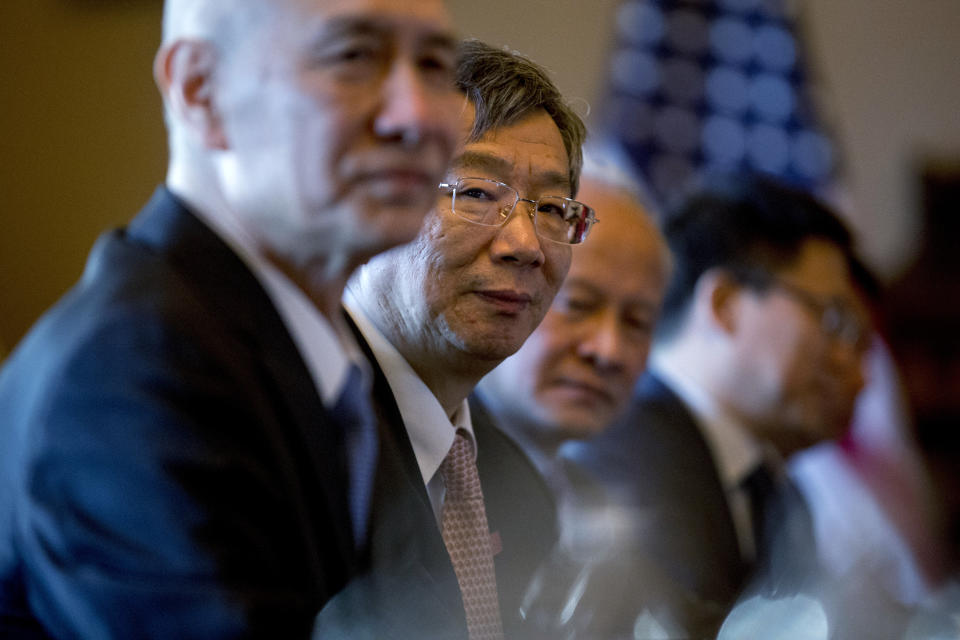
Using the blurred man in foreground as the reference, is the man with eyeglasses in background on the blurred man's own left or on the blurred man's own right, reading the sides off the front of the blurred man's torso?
on the blurred man's own left

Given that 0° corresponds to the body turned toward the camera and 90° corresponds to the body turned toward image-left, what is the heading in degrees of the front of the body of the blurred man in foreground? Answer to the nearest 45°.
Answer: approximately 315°

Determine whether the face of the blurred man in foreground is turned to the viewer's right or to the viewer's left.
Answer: to the viewer's right

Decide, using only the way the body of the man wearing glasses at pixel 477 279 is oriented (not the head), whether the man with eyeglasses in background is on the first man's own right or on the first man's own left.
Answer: on the first man's own left

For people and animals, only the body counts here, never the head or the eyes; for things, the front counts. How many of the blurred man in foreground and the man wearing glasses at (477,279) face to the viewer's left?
0

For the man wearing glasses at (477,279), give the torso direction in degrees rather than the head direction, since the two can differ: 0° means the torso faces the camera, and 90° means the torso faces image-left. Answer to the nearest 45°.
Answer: approximately 315°
